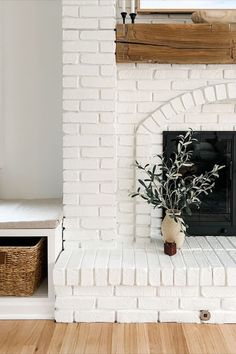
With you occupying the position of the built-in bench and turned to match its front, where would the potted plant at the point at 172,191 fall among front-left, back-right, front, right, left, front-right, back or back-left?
left

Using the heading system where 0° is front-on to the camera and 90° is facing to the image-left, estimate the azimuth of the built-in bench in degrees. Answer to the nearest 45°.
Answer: approximately 0°

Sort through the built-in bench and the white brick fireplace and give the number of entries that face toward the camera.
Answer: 2

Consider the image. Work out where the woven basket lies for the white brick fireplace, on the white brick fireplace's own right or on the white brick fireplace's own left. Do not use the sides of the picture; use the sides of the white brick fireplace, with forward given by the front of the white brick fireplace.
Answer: on the white brick fireplace's own right

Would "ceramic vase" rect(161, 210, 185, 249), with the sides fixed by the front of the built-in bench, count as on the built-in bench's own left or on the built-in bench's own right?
on the built-in bench's own left
